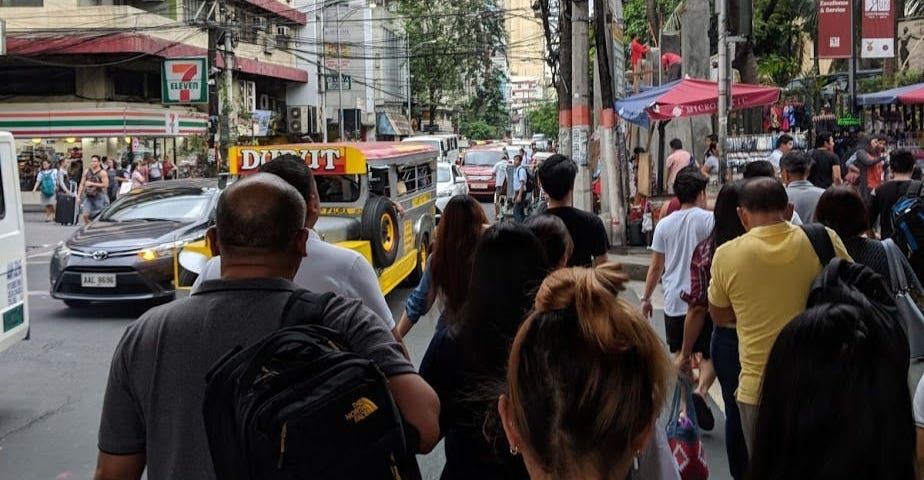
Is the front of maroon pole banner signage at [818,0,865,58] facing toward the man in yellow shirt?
yes

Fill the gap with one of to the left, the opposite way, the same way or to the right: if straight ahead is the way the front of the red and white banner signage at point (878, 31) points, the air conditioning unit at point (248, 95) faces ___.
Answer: to the left

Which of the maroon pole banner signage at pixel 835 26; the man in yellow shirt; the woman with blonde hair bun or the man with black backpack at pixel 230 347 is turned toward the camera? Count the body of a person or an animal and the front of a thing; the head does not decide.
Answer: the maroon pole banner signage

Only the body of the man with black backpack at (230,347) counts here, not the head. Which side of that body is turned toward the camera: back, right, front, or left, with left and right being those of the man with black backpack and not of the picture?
back

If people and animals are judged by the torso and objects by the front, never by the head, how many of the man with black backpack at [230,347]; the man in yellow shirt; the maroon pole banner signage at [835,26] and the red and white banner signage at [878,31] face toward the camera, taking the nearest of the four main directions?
2

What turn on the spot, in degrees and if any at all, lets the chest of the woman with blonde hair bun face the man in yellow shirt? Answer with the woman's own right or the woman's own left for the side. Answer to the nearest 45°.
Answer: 0° — they already face them

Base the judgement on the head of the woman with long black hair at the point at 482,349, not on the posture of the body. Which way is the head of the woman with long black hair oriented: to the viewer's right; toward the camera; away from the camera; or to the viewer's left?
away from the camera

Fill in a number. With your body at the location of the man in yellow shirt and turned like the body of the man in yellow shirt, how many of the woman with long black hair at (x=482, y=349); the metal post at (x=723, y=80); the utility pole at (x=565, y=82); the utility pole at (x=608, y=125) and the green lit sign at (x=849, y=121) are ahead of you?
4

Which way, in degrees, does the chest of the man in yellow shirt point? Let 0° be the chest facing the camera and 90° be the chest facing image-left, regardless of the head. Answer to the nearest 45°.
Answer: approximately 180°

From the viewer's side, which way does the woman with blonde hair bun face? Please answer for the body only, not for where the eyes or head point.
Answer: away from the camera

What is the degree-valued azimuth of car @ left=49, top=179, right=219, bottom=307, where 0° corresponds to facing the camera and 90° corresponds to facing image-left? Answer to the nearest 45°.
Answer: approximately 45°

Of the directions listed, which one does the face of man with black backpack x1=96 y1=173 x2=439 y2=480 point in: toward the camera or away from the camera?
away from the camera
